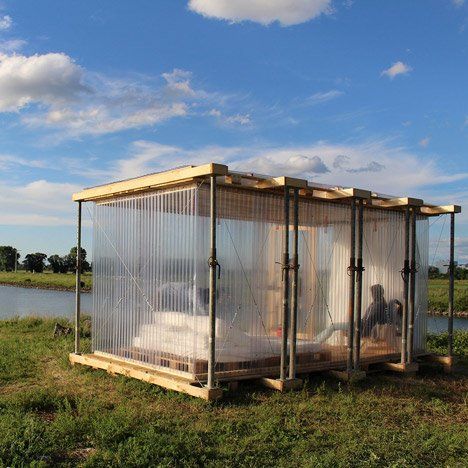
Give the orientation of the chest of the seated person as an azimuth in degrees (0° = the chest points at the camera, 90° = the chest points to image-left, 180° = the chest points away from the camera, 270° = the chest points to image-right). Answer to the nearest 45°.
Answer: approximately 90°
